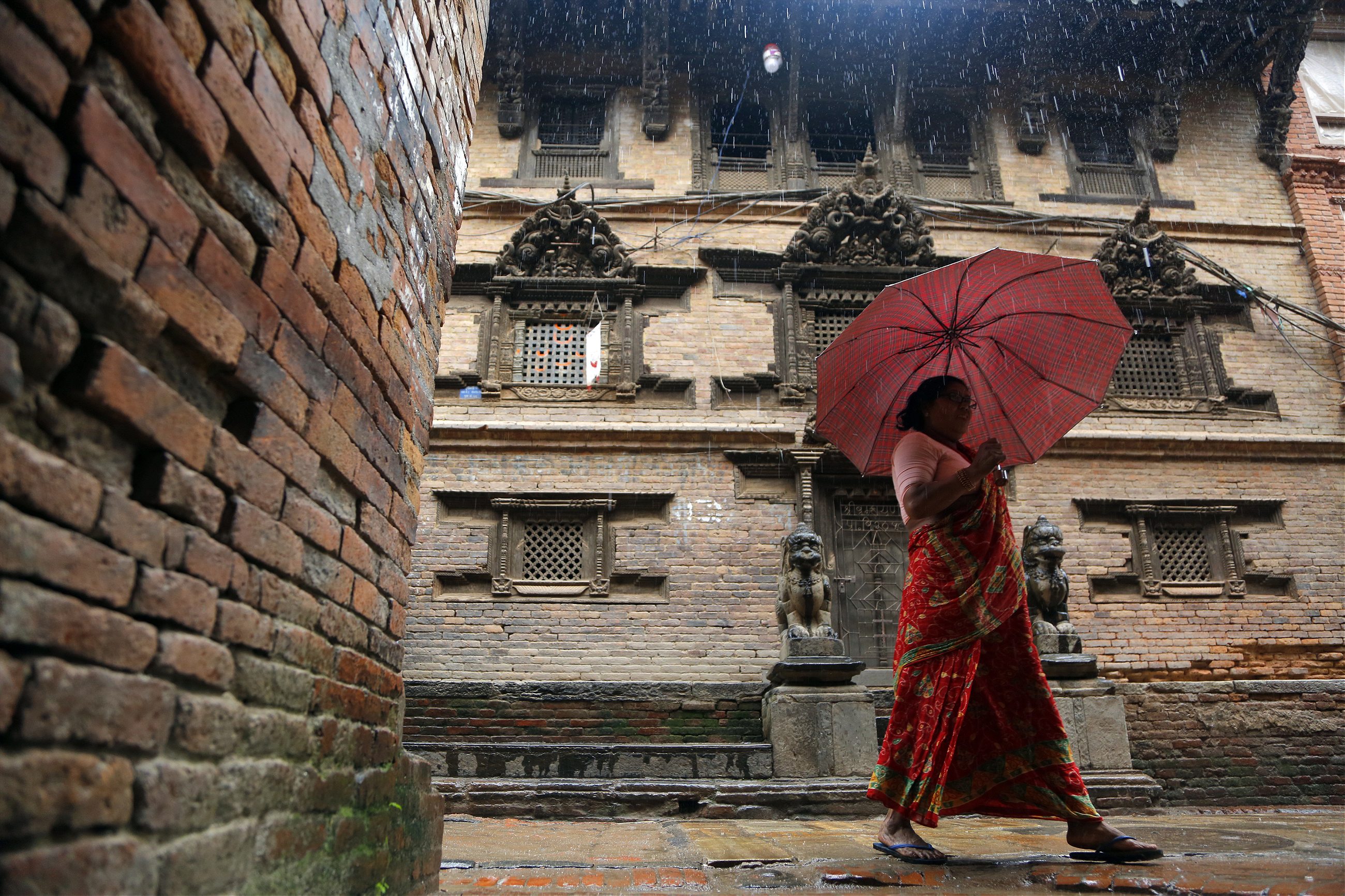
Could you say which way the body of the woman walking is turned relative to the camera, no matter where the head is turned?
to the viewer's right

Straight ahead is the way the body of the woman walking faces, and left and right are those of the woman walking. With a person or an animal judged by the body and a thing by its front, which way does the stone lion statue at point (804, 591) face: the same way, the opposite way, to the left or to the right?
to the right

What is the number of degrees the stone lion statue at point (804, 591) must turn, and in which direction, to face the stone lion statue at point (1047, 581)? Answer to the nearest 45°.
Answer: approximately 90° to its left

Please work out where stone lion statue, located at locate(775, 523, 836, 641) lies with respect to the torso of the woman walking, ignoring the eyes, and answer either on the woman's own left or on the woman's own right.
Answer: on the woman's own left

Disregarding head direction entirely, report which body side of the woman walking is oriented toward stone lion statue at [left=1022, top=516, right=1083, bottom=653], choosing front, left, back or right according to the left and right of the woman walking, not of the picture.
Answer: left

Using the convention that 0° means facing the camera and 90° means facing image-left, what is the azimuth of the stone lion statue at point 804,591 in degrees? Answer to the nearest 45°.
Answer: approximately 0°

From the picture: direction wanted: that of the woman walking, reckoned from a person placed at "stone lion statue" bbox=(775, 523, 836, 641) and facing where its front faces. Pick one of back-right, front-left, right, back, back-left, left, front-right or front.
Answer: front

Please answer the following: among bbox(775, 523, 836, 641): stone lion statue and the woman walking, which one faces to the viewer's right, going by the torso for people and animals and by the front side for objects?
the woman walking

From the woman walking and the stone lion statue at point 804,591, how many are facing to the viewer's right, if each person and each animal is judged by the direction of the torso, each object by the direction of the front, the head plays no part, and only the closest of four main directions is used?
1

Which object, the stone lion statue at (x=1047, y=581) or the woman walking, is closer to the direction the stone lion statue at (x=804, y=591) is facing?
the woman walking
